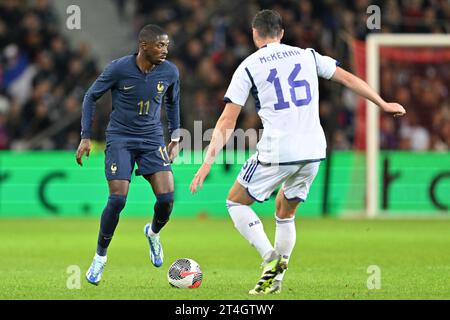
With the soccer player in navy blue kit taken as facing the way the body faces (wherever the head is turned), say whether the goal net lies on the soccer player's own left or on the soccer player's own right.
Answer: on the soccer player's own left

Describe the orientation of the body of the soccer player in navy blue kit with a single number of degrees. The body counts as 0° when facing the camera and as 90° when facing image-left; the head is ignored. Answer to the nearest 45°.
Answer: approximately 315°

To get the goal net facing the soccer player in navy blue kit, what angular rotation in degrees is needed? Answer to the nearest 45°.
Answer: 0° — it already faces them
